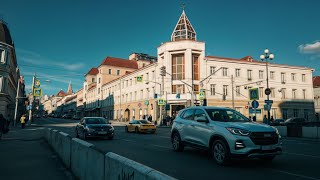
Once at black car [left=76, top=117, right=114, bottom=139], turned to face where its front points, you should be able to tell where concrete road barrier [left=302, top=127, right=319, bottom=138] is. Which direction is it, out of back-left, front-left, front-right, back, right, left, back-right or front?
front-left

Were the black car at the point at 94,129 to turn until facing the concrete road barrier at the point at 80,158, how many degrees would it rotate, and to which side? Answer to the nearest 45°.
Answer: approximately 45° to its right

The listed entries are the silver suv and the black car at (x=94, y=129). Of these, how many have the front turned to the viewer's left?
0

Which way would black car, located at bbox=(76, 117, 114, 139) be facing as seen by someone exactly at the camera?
facing the viewer and to the right of the viewer

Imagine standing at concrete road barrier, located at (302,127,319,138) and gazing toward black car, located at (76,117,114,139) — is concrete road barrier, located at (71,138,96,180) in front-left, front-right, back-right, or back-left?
front-left

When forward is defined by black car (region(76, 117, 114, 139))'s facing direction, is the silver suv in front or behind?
in front

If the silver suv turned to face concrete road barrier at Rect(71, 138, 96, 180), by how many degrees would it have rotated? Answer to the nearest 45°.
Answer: approximately 90° to its right

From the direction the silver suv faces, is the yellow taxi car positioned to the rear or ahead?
to the rear

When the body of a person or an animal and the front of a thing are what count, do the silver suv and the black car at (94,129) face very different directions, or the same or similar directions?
same or similar directions

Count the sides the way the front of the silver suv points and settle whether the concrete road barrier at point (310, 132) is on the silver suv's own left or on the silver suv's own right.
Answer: on the silver suv's own left

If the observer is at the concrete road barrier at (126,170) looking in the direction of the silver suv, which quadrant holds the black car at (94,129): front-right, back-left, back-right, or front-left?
front-left
